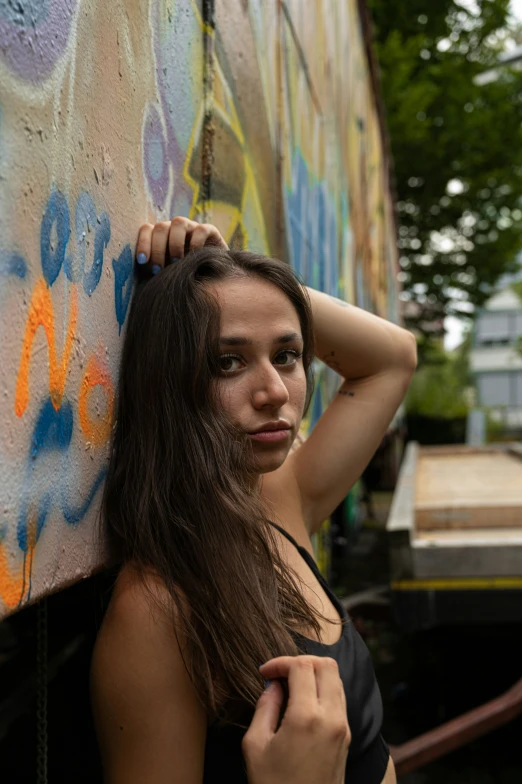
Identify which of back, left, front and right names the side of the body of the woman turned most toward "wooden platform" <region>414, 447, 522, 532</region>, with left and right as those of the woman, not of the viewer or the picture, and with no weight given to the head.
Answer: left

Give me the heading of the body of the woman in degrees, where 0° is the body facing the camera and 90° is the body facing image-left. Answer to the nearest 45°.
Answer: approximately 315°

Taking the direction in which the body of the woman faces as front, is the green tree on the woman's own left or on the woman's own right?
on the woman's own left

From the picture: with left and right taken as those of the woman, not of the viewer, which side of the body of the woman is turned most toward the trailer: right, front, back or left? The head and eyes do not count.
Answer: left
